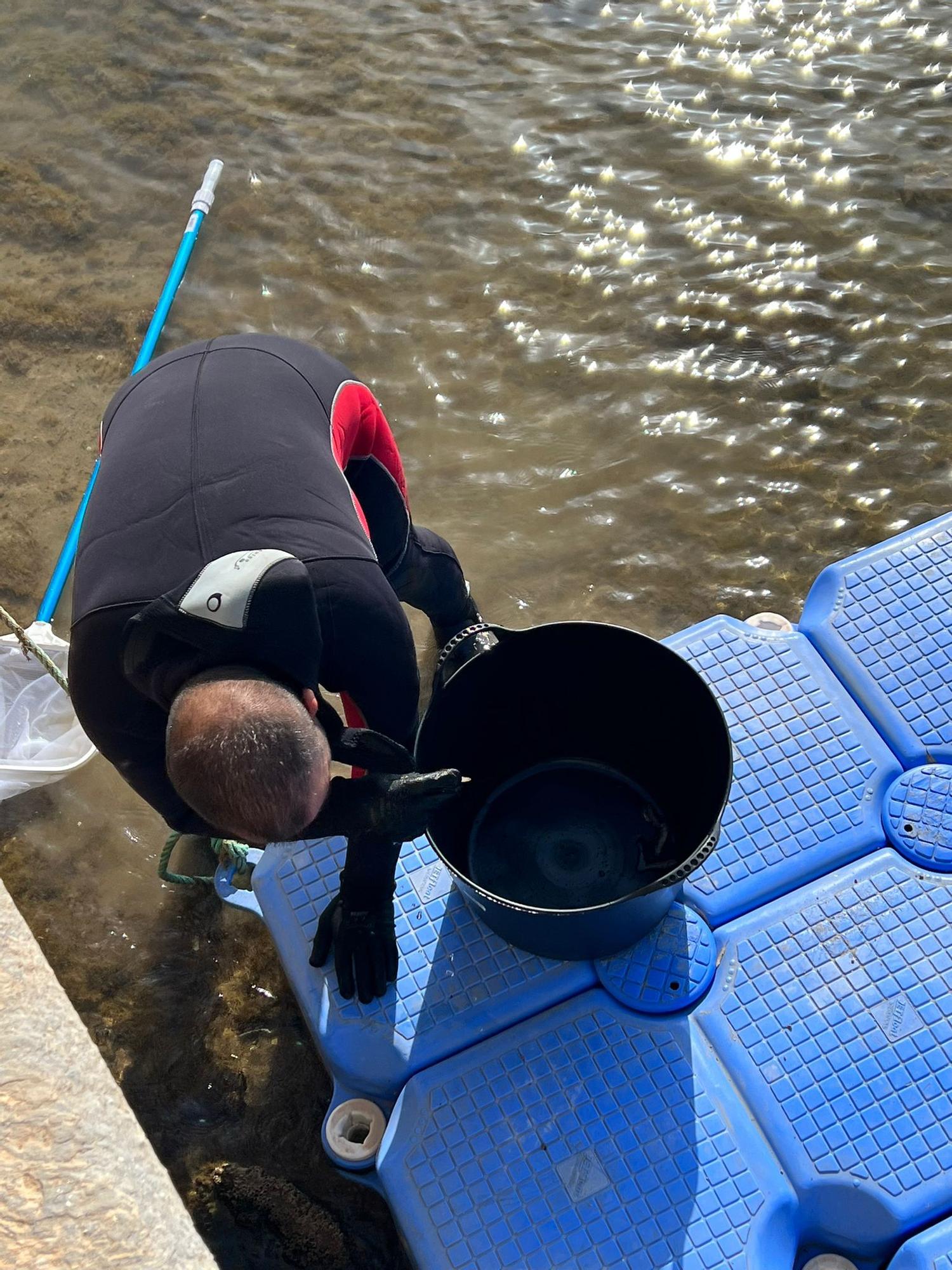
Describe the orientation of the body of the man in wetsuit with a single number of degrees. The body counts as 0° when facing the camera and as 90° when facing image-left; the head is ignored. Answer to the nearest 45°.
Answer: approximately 0°

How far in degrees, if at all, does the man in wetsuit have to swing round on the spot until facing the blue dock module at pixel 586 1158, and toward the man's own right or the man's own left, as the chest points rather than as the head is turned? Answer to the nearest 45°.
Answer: approximately 45° to the man's own left

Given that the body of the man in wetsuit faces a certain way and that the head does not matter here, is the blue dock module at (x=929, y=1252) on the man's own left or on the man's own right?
on the man's own left
